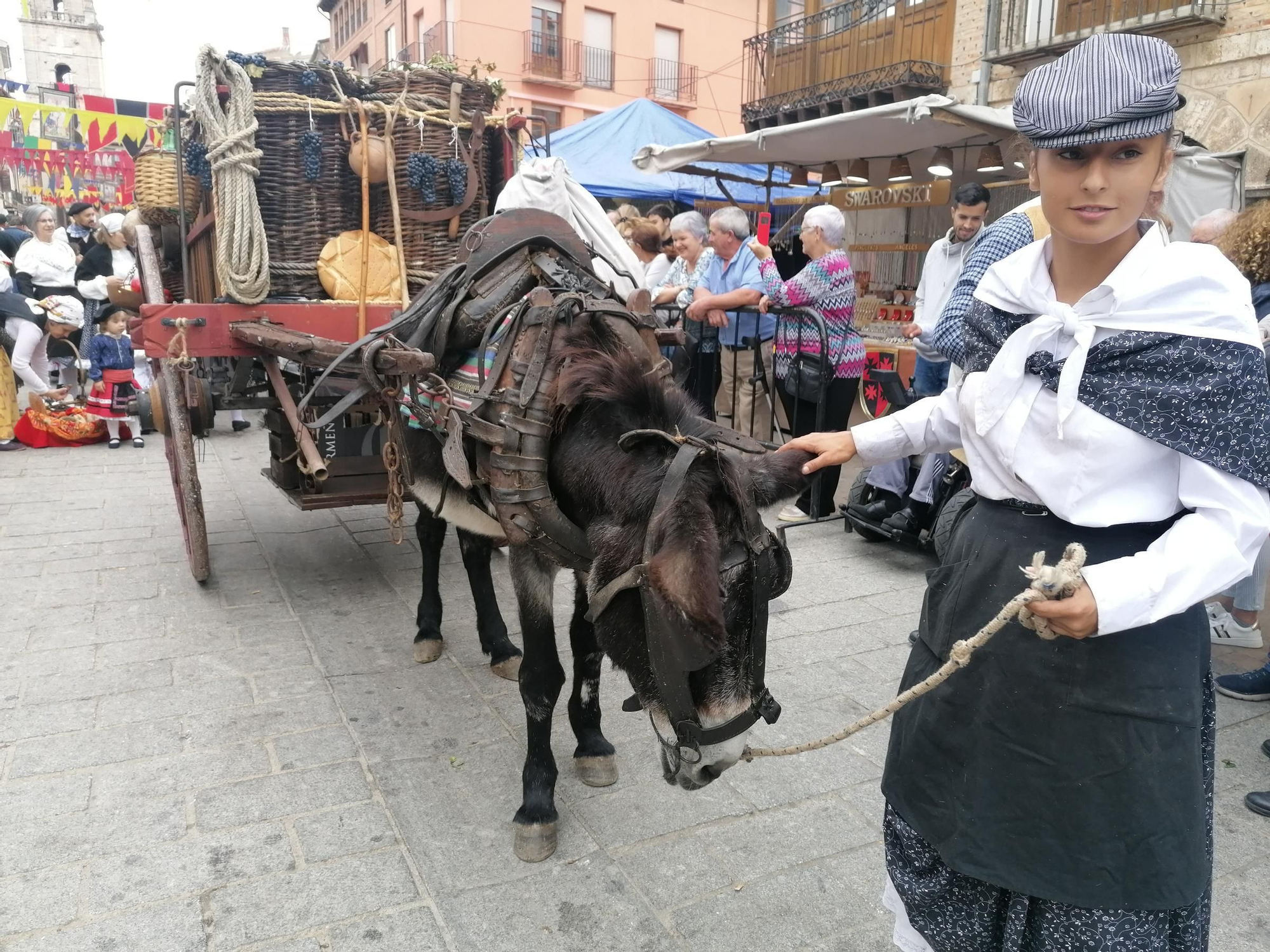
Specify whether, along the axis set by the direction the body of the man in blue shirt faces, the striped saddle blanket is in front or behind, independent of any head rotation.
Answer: in front

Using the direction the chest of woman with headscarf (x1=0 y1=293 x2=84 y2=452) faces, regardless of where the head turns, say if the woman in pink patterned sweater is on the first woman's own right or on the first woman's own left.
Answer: on the first woman's own right

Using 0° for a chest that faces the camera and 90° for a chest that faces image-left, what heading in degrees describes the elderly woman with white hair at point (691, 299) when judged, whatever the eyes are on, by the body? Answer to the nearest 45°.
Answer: approximately 45°

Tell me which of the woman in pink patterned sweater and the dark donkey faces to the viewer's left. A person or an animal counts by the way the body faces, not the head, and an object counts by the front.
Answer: the woman in pink patterned sweater

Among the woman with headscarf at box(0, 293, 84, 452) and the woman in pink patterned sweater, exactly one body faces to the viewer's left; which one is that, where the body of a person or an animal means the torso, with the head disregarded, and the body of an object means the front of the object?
the woman in pink patterned sweater

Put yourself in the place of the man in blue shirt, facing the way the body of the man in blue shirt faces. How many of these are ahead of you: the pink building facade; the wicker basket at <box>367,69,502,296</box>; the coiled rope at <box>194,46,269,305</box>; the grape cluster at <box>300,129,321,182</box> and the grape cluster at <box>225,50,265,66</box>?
4

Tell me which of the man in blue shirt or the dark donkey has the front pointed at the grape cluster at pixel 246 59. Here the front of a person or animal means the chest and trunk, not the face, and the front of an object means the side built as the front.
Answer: the man in blue shirt

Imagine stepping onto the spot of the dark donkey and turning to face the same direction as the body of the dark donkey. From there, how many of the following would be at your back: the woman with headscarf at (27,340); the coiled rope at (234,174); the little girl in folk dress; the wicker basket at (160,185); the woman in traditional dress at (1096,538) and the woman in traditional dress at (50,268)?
5

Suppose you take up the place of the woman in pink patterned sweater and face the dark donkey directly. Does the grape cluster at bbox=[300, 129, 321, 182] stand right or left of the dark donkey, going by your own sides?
right

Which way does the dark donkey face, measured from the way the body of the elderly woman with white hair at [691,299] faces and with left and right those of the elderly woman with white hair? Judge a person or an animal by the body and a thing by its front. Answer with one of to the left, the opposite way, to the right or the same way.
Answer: to the left

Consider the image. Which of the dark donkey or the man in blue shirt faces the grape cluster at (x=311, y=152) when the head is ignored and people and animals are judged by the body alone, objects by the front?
the man in blue shirt

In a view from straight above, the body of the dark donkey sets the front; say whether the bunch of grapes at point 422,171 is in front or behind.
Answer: behind

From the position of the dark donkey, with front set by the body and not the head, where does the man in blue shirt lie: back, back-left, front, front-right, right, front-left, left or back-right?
back-left
